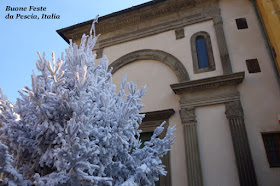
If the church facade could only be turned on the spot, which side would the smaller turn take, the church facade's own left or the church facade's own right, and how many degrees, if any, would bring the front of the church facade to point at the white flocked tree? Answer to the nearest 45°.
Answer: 0° — it already faces it

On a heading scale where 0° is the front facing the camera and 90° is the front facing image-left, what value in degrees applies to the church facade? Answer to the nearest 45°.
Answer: approximately 45°
